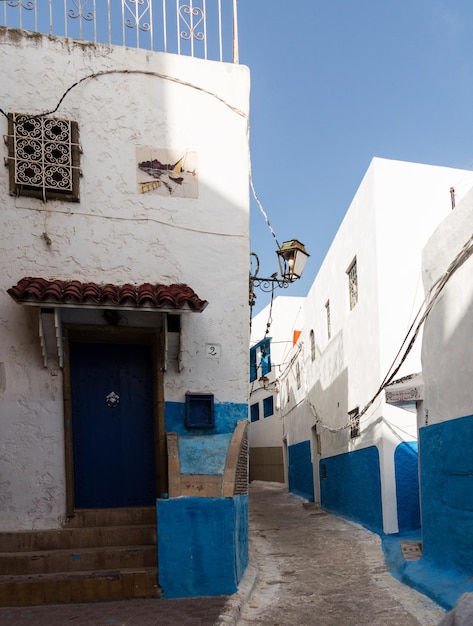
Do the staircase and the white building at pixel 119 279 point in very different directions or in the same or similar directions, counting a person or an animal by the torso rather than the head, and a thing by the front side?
same or similar directions

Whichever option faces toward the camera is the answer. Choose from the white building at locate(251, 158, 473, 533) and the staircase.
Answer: the staircase

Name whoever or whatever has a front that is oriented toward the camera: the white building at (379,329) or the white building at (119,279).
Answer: the white building at (119,279)

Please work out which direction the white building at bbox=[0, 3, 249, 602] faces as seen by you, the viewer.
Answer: facing the viewer

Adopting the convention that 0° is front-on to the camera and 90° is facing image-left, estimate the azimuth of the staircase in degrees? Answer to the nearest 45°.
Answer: approximately 0°

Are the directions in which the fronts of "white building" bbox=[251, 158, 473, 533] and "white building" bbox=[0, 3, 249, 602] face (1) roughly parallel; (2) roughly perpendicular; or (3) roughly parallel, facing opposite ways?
roughly perpendicular

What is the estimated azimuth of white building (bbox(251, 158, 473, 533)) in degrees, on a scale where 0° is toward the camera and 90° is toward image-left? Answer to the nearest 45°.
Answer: approximately 90°

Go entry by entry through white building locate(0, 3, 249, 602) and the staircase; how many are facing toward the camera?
2

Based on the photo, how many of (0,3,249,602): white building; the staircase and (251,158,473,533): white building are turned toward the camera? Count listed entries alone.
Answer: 2
